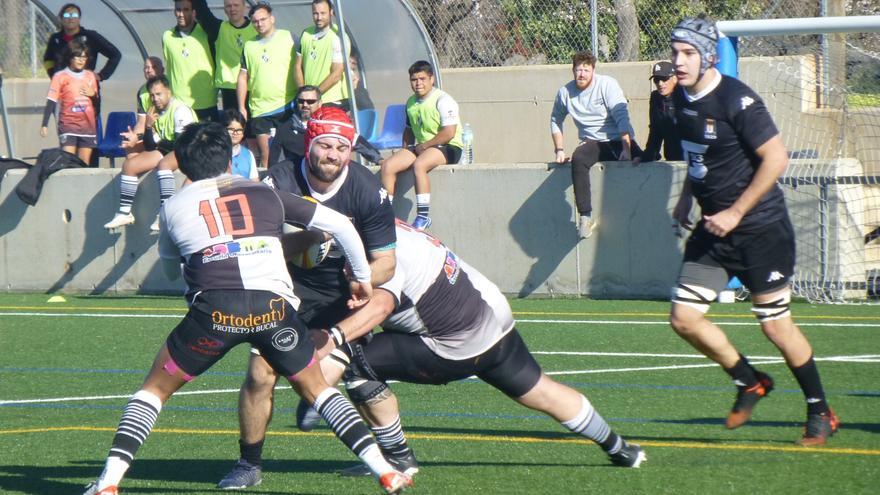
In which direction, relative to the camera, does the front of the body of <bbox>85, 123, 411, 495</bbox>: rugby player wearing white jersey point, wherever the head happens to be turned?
away from the camera

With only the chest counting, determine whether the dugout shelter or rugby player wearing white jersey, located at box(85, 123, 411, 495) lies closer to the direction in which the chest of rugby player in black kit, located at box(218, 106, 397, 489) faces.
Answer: the rugby player wearing white jersey

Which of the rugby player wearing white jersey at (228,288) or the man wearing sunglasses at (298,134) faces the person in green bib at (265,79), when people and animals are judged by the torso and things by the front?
the rugby player wearing white jersey

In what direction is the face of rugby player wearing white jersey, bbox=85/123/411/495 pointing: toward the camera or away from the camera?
away from the camera

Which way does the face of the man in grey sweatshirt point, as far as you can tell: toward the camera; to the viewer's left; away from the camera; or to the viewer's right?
toward the camera

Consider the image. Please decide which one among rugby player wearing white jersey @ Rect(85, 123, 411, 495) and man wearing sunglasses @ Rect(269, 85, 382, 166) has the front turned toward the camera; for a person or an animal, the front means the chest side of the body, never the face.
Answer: the man wearing sunglasses

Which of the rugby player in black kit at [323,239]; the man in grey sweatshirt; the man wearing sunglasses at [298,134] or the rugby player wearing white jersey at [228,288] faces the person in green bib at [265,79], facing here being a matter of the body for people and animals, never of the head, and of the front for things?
the rugby player wearing white jersey

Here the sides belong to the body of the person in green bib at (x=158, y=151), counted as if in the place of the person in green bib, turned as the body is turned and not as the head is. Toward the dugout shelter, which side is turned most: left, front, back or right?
back

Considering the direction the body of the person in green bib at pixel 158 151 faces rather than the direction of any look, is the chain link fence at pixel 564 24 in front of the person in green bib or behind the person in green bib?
behind

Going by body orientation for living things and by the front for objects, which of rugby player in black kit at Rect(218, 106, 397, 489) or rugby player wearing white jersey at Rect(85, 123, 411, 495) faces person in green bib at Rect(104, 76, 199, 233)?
the rugby player wearing white jersey

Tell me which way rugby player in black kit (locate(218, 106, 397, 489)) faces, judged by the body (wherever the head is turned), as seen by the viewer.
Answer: toward the camera

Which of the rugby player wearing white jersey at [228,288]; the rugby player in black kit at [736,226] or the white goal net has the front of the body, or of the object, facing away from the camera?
the rugby player wearing white jersey

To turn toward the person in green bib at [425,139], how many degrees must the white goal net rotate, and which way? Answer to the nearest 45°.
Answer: approximately 90° to its right

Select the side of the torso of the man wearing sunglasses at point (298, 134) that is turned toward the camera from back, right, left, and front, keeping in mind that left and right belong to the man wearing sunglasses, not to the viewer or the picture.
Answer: front

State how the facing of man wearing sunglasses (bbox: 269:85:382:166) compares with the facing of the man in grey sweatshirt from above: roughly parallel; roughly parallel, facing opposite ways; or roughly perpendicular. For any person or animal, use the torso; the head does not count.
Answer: roughly parallel

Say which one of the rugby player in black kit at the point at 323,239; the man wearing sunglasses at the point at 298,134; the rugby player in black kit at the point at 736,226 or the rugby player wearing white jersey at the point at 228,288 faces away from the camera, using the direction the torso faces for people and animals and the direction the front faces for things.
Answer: the rugby player wearing white jersey

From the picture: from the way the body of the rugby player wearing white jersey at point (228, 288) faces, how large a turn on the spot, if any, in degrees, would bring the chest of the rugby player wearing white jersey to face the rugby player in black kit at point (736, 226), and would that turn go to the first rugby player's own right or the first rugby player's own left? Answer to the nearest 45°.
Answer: approximately 90° to the first rugby player's own right

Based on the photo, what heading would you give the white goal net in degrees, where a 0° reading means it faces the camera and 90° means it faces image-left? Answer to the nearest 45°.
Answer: approximately 0°

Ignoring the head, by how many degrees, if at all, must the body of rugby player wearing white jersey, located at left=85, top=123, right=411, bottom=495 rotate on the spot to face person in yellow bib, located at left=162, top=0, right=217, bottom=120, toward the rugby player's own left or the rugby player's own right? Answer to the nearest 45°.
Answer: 0° — they already face them

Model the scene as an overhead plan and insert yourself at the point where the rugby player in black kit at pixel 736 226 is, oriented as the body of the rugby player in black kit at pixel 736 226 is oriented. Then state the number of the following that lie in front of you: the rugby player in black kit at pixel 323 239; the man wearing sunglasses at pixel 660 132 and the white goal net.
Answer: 1
